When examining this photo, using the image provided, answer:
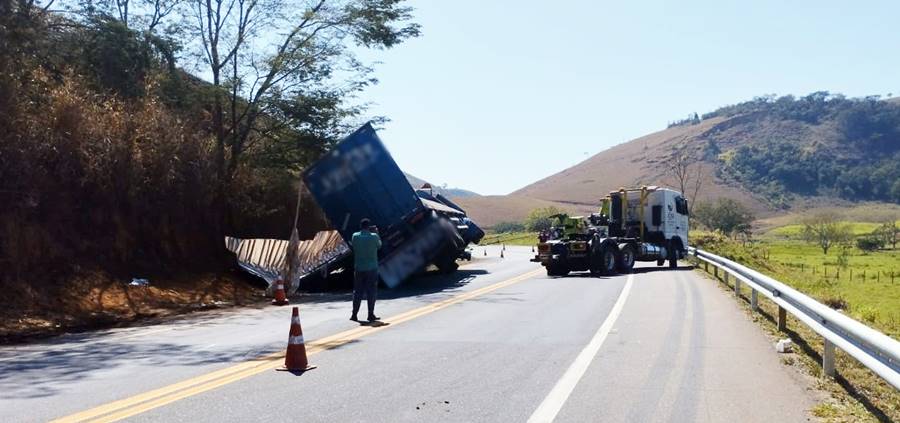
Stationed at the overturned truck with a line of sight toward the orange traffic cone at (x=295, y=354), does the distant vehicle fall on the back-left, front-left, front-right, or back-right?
back-left

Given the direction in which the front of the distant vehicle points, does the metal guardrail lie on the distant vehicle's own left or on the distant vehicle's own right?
on the distant vehicle's own right

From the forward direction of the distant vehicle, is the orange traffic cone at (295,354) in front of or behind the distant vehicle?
behind

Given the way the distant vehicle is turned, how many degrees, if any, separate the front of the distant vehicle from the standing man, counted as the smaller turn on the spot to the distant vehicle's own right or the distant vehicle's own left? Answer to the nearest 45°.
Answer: approximately 135° to the distant vehicle's own right

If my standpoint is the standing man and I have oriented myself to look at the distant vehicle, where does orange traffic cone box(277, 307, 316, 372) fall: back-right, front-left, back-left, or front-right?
back-right

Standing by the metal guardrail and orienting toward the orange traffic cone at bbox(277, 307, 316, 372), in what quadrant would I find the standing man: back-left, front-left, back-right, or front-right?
front-right

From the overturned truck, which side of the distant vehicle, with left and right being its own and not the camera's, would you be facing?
back

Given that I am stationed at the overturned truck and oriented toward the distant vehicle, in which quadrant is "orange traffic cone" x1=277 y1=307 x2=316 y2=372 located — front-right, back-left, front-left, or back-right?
back-right

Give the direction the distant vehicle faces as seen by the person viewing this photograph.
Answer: facing away from the viewer and to the right of the viewer

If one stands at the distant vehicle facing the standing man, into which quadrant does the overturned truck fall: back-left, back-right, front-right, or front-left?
front-right
